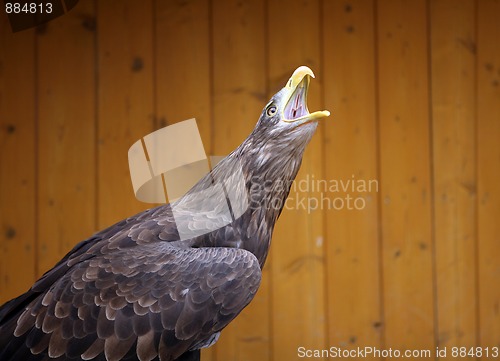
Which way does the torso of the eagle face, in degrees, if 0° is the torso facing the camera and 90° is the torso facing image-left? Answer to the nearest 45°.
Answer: approximately 270°
